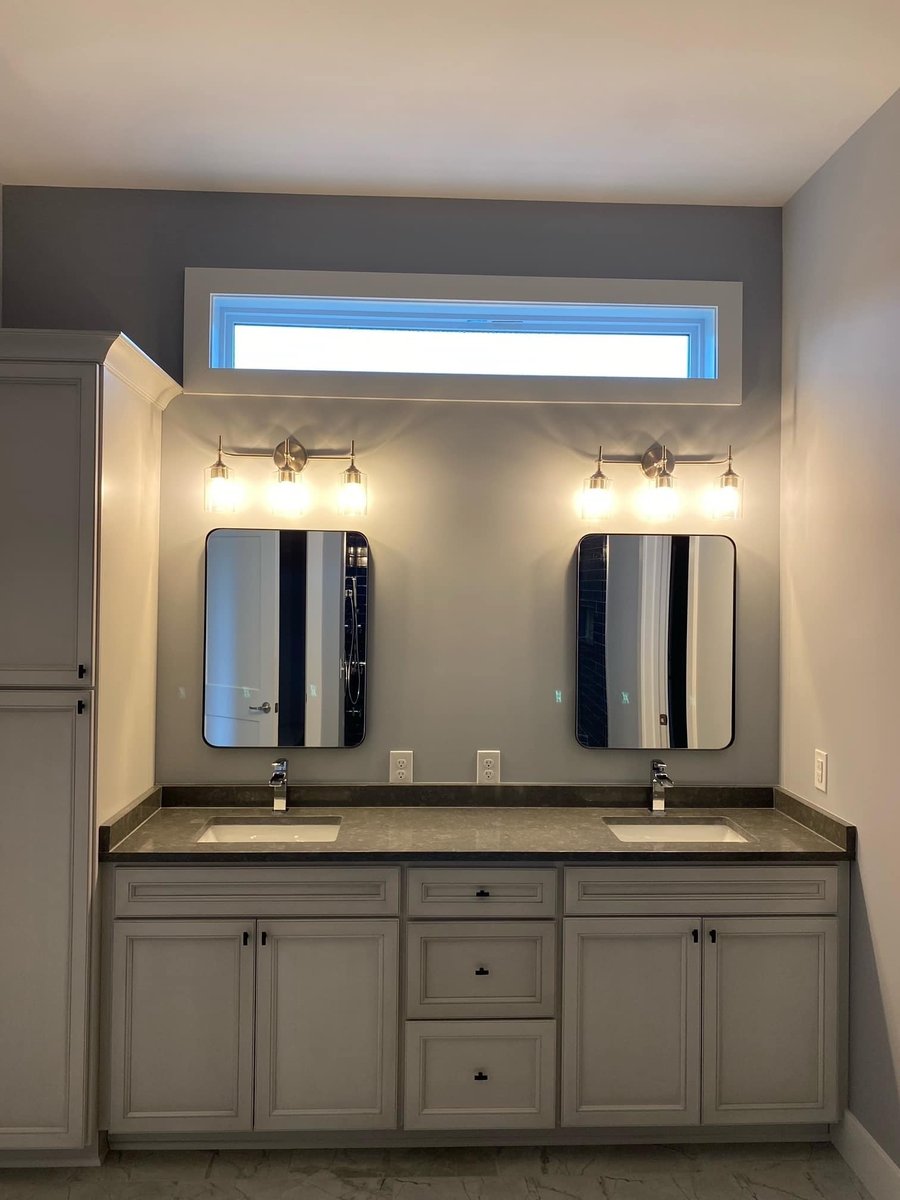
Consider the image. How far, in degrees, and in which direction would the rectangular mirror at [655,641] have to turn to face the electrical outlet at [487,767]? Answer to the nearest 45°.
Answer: approximately 90° to its right

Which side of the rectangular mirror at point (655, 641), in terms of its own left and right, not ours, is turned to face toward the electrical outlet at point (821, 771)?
left

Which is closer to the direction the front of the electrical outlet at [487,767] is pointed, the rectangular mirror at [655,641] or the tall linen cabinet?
the tall linen cabinet

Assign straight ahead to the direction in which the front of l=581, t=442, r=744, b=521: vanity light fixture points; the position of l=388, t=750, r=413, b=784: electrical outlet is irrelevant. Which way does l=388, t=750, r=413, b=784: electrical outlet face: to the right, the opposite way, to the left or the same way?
the same way

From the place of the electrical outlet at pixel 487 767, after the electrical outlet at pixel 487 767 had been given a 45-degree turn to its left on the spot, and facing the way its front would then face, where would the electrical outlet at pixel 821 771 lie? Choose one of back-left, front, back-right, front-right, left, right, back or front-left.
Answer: front-left

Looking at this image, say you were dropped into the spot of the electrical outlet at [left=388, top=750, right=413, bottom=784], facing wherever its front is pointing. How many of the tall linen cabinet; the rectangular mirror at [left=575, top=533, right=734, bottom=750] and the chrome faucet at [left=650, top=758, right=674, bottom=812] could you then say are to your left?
2

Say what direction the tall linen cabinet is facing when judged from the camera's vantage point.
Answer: facing the viewer

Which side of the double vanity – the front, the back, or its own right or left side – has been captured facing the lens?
front

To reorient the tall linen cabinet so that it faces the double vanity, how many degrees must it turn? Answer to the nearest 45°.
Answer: approximately 90° to its left

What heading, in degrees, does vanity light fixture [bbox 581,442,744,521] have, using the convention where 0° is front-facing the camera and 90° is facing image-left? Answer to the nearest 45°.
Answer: approximately 0°

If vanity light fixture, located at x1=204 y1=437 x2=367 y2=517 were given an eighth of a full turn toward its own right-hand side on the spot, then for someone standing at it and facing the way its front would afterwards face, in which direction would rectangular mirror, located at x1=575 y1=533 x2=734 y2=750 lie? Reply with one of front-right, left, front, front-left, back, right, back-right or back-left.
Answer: back-left

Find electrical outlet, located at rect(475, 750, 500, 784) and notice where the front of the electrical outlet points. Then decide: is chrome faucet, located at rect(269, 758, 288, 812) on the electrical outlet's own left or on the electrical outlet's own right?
on the electrical outlet's own right

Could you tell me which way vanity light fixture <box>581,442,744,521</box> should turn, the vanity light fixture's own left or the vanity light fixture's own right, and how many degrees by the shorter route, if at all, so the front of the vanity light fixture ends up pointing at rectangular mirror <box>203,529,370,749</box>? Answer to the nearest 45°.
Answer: approximately 90° to the vanity light fixture's own right
